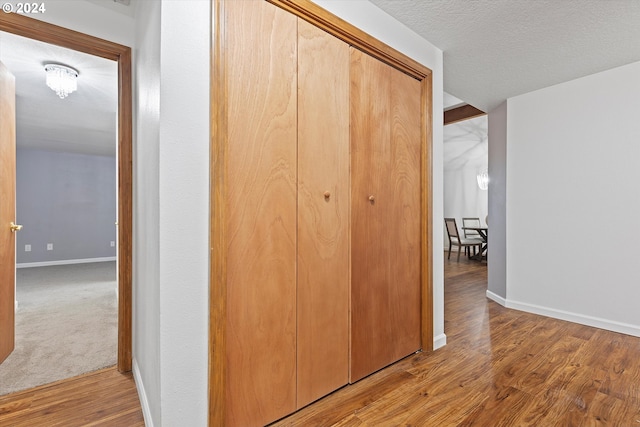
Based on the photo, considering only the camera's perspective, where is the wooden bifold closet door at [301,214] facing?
facing the viewer and to the right of the viewer

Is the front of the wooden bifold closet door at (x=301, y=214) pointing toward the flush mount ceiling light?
no

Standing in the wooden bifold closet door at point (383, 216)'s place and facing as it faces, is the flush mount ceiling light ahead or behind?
behind
